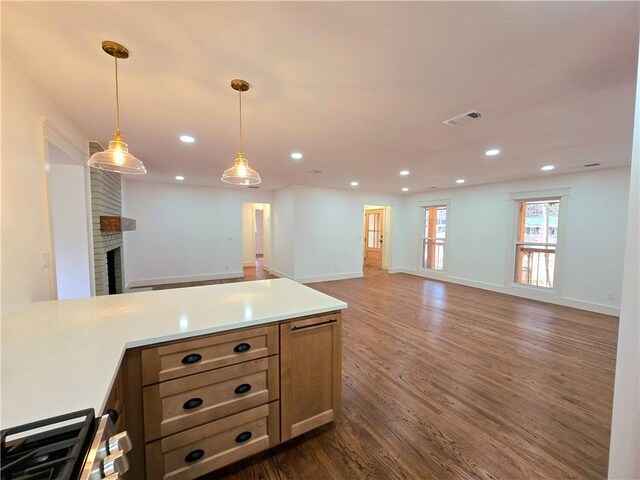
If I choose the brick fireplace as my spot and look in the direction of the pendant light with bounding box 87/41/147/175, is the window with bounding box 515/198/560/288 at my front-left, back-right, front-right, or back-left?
front-left

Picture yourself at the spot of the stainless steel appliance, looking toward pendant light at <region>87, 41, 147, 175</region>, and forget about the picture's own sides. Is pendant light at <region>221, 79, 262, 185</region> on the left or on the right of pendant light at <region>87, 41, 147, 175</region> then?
right

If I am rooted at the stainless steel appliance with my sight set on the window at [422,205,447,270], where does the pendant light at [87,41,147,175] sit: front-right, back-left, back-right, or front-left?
front-left

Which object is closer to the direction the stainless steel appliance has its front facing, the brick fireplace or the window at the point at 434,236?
the window

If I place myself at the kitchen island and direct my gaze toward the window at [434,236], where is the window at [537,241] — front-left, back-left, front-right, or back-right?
front-right

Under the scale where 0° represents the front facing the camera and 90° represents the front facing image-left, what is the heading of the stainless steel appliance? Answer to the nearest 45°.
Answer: approximately 270°

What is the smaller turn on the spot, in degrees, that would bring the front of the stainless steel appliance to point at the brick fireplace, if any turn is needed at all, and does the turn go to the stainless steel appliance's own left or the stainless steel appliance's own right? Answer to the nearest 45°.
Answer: approximately 90° to the stainless steel appliance's own left

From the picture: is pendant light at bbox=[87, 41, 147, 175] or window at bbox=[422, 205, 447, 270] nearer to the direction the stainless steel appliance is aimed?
the window

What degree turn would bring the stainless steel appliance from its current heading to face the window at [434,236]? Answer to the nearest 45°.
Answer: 0° — it already faces it

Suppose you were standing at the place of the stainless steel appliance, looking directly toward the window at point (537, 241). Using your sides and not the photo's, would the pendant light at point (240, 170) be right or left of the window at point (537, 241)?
left

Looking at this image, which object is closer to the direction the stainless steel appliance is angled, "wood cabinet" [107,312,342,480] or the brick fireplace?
the wood cabinet

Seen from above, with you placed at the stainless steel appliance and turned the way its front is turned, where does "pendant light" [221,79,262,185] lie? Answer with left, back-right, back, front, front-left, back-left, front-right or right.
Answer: front-left

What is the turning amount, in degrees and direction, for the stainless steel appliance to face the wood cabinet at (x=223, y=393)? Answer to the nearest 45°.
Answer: approximately 45° to its left
